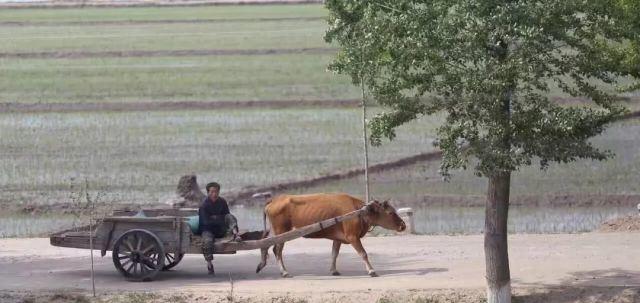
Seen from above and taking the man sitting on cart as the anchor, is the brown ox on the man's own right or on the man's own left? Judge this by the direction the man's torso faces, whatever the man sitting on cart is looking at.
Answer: on the man's own left

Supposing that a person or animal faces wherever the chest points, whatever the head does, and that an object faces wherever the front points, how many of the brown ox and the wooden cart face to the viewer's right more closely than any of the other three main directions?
2

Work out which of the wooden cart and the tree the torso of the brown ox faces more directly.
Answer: the tree

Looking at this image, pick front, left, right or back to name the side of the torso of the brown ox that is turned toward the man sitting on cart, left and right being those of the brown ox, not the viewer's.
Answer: back

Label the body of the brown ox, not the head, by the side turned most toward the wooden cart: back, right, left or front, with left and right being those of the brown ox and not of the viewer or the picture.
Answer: back

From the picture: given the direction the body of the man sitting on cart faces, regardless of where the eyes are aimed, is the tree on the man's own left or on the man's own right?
on the man's own left

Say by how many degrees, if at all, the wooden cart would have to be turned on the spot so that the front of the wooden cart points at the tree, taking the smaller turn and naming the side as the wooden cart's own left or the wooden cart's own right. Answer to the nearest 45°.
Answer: approximately 45° to the wooden cart's own right

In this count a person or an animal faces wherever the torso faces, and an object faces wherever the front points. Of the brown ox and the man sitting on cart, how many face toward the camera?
1

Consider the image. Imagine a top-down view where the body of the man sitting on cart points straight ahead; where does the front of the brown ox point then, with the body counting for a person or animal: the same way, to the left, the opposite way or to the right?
to the left

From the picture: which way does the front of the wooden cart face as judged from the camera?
facing to the right of the viewer

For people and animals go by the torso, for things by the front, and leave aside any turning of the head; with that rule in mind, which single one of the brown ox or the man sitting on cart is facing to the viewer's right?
the brown ox

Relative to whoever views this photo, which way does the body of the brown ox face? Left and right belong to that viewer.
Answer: facing to the right of the viewer
